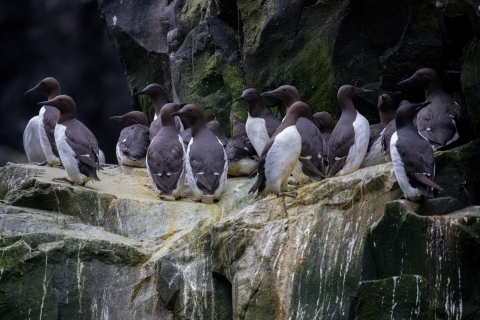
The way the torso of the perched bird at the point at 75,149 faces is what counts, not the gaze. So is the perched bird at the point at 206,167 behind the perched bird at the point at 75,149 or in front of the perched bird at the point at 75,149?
behind

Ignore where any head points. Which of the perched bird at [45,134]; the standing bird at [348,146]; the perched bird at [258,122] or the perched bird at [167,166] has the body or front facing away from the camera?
the perched bird at [167,166]

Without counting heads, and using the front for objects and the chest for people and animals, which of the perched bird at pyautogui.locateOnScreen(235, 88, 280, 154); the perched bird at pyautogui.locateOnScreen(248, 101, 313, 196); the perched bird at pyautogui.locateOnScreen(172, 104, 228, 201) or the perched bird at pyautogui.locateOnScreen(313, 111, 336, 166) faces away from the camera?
the perched bird at pyautogui.locateOnScreen(172, 104, 228, 201)

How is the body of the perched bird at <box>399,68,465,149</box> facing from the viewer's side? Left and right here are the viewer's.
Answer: facing away from the viewer and to the left of the viewer

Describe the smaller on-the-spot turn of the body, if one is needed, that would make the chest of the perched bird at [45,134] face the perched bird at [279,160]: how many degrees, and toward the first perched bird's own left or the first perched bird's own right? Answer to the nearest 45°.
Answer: approximately 180°

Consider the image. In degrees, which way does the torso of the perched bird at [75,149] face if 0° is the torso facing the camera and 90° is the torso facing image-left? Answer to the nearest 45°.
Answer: approximately 90°

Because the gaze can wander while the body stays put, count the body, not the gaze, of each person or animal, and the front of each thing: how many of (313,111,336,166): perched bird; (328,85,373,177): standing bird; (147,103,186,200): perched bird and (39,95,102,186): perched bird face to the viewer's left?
1

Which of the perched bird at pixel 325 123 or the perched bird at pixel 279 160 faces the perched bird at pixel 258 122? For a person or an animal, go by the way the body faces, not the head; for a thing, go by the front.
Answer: the perched bird at pixel 325 123

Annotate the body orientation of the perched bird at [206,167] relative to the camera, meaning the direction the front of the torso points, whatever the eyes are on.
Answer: away from the camera
